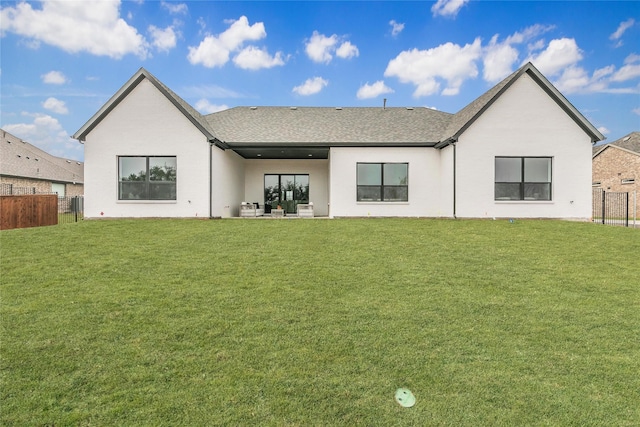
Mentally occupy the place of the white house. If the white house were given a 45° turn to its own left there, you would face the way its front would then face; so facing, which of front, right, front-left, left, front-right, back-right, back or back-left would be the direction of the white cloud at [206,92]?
front

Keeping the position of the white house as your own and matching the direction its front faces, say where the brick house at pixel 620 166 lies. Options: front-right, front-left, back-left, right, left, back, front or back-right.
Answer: front-right

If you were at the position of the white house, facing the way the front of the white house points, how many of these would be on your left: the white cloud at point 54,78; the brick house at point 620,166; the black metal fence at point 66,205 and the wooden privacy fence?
3

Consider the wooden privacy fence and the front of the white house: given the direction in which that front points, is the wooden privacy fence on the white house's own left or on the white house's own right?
on the white house's own left

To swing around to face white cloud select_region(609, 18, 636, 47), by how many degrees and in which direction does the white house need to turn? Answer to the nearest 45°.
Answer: approximately 90° to its right

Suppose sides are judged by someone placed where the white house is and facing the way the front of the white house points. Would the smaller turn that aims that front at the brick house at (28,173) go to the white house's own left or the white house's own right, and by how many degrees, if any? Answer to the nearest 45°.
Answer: approximately 45° to the white house's own left

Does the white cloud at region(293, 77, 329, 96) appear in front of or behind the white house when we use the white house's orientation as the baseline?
in front

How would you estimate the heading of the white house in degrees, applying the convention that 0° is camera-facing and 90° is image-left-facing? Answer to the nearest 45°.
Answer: approximately 180°

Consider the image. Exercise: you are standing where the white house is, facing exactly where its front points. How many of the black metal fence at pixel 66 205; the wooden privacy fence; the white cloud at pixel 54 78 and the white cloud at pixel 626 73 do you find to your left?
3
